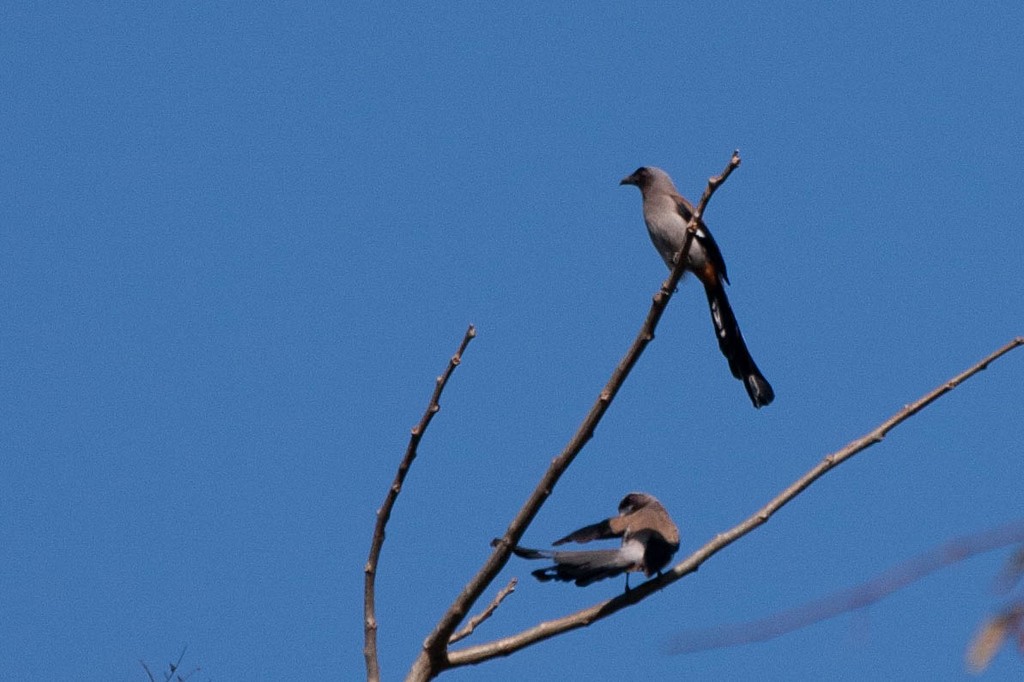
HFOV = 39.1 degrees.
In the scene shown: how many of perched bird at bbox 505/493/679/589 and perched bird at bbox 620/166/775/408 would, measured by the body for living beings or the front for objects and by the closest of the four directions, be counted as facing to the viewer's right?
1

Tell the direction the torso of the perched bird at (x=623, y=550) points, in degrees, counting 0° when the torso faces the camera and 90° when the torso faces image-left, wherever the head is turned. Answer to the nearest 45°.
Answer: approximately 270°

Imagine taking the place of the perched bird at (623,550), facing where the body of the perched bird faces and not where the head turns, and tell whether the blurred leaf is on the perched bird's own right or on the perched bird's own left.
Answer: on the perched bird's own right

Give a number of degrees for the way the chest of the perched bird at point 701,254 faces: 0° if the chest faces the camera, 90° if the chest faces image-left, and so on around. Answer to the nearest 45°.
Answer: approximately 90°

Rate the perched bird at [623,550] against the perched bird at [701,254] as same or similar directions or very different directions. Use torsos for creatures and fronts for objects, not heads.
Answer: very different directions
